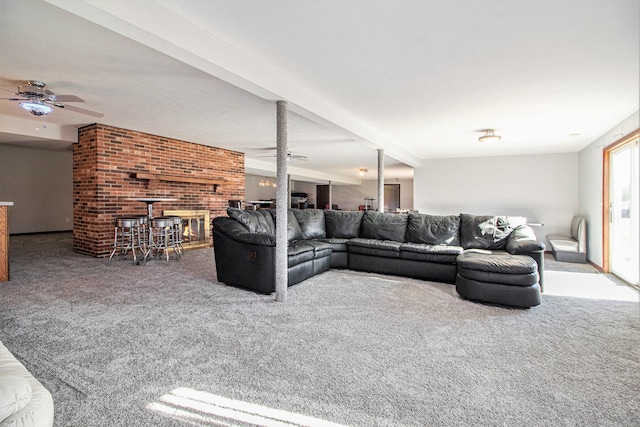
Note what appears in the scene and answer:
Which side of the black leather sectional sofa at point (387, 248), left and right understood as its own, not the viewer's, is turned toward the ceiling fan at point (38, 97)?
right

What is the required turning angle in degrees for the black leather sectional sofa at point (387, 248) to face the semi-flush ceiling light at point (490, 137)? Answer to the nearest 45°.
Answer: approximately 135° to its left

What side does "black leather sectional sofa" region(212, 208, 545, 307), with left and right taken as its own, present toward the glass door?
left

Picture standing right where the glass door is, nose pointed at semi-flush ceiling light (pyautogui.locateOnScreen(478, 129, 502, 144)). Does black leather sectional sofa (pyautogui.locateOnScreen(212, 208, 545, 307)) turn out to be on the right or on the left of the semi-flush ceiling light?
left

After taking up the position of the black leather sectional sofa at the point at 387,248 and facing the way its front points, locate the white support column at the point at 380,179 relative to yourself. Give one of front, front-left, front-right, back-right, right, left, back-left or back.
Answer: back

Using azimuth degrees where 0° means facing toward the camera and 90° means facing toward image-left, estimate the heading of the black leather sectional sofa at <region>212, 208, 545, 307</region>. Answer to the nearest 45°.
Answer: approximately 0°

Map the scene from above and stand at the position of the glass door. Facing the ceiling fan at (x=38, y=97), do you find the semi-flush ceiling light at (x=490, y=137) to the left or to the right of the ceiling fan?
right

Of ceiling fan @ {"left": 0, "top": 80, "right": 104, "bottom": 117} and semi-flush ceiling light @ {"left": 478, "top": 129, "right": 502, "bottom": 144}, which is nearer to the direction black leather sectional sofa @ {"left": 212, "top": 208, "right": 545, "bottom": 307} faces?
the ceiling fan
